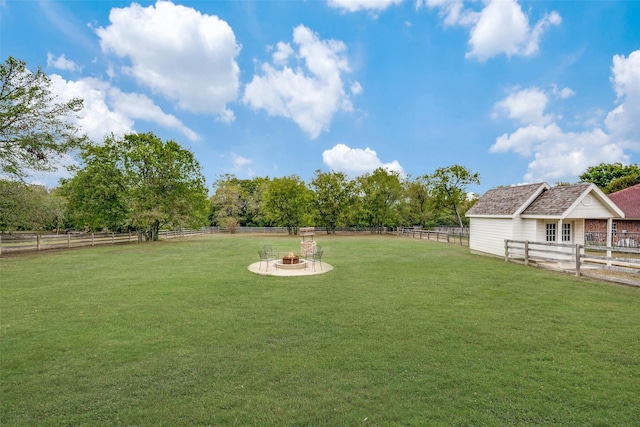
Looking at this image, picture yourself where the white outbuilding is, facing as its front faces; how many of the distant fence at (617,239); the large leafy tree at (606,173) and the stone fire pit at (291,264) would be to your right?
1

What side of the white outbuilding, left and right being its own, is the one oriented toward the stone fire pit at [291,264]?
right

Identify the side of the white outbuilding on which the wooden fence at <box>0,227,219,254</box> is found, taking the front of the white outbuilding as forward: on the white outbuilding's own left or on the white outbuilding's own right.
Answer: on the white outbuilding's own right

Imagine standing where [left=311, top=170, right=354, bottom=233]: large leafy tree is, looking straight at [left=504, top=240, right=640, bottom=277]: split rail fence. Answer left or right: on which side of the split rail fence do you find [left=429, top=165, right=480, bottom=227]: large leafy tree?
left

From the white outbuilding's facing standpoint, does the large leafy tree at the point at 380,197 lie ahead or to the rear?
to the rear

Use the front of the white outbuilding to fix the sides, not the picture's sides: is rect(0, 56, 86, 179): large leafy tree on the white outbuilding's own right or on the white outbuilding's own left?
on the white outbuilding's own right

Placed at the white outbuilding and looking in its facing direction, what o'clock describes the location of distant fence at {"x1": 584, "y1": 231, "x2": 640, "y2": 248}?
The distant fence is roughly at 8 o'clock from the white outbuilding.
